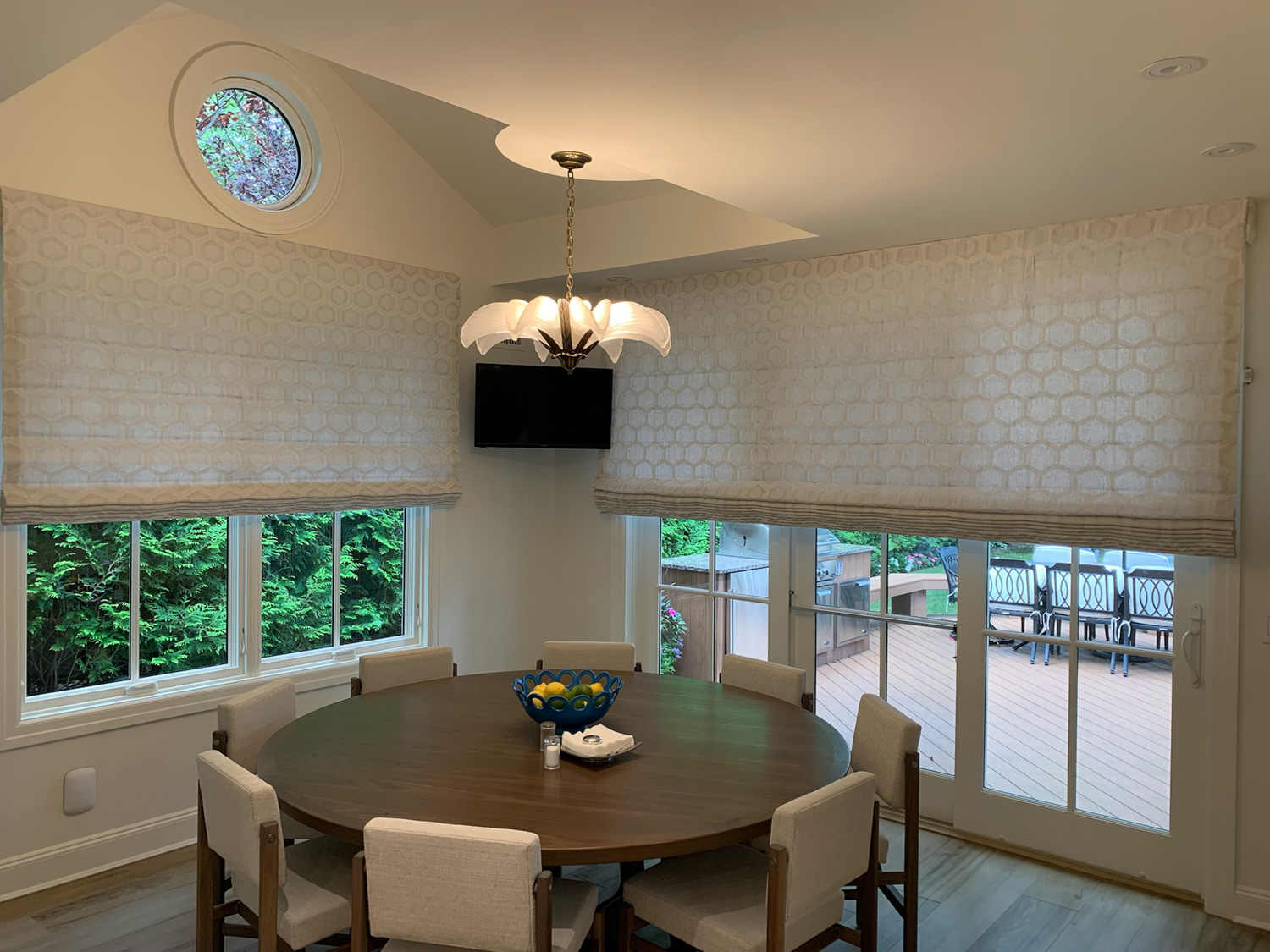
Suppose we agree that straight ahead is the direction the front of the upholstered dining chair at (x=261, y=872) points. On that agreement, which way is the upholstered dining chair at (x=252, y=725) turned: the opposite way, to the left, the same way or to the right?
to the right

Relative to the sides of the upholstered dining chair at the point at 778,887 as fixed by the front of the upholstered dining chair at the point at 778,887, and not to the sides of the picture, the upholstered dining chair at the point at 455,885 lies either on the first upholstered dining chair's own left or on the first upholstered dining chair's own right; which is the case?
on the first upholstered dining chair's own left

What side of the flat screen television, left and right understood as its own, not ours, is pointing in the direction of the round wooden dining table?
front

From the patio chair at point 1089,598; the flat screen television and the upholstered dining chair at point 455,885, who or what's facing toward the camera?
the flat screen television

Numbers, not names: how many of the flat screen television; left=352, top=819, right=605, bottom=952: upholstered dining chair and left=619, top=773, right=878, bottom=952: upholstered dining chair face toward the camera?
1

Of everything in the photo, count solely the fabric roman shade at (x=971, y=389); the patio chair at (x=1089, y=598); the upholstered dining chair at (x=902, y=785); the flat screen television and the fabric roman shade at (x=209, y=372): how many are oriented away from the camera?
1

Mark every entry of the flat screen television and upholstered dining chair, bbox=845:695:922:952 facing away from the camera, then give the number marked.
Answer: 0

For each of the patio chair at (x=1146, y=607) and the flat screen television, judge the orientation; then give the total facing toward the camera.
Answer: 1

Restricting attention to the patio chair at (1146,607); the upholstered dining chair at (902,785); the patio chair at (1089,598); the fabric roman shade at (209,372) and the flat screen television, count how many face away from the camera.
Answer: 2

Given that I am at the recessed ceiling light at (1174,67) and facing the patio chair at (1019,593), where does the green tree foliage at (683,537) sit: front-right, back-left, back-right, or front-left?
front-left

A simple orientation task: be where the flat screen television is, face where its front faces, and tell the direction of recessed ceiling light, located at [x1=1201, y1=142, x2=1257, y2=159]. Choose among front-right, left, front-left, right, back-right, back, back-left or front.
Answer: front-left

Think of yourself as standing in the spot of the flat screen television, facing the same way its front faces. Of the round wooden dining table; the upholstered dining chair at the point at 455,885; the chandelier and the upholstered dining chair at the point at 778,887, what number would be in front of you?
4

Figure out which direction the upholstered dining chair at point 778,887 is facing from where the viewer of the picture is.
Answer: facing away from the viewer and to the left of the viewer

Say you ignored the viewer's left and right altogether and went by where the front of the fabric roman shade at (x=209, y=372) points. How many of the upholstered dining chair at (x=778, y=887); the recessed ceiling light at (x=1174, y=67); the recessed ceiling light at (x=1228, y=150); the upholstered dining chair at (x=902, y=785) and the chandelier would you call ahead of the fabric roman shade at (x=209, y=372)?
5

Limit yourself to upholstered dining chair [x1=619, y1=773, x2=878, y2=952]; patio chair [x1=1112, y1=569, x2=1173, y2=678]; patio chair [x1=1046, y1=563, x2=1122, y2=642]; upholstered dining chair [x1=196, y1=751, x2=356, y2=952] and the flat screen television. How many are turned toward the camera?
1

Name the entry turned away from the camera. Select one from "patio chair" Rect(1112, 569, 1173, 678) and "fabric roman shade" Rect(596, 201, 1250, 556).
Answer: the patio chair

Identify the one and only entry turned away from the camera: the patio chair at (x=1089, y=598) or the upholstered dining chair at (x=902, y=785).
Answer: the patio chair

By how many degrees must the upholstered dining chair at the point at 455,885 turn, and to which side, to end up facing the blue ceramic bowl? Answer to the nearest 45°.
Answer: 0° — it already faces it

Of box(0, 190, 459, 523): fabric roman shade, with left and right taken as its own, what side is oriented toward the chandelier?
front

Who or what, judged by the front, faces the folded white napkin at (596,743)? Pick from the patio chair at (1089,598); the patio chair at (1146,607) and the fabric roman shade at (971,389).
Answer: the fabric roman shade

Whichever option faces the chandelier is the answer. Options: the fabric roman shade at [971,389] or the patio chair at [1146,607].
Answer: the fabric roman shade

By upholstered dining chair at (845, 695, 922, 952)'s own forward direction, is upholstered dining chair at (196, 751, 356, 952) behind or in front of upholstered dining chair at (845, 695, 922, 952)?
in front
